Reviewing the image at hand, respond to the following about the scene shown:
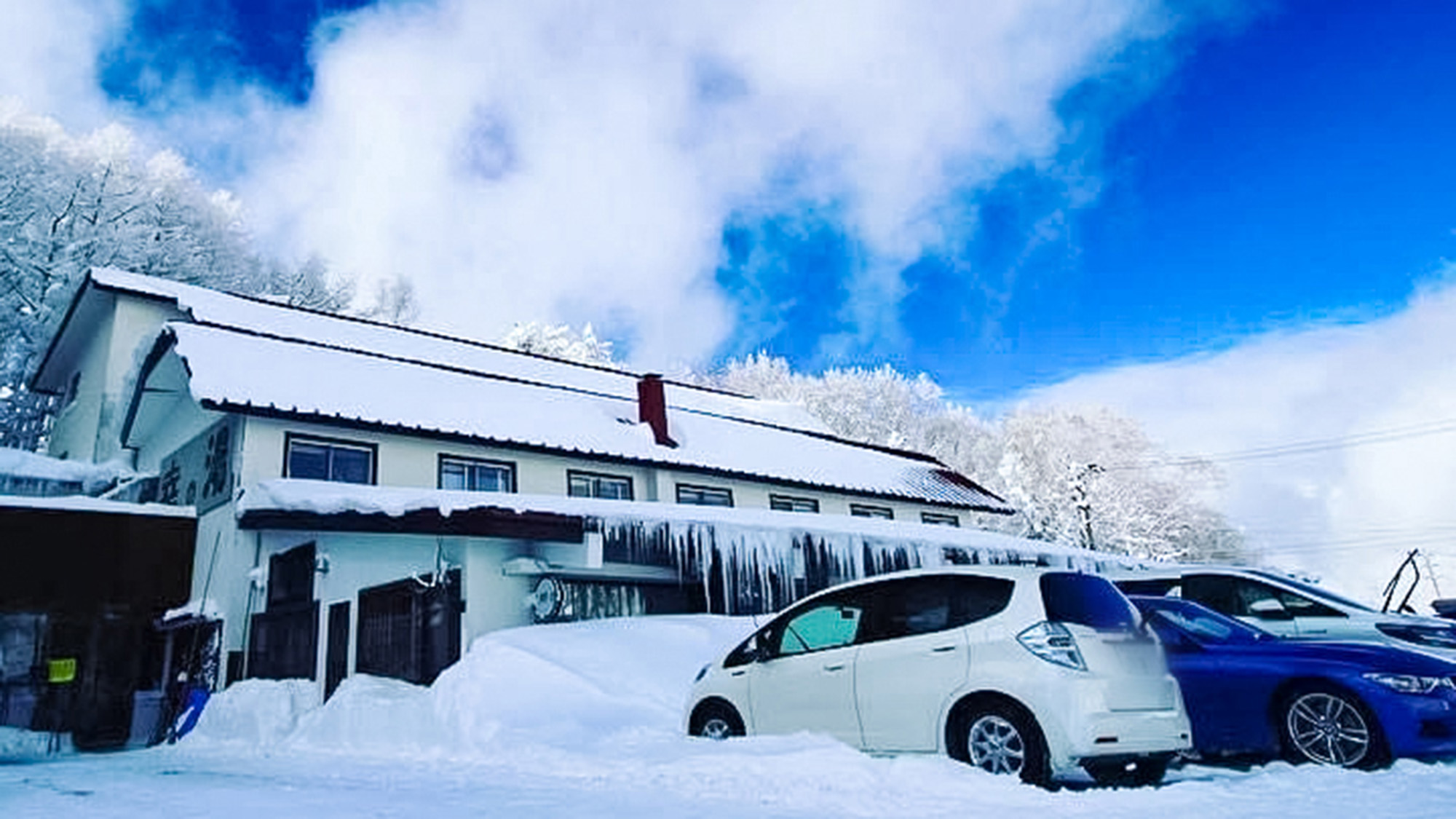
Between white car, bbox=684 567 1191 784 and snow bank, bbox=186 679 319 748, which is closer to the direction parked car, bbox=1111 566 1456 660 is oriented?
the white car

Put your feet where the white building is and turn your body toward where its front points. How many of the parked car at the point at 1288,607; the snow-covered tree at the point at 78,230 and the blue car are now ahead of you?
2

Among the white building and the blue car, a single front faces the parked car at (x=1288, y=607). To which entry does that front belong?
the white building

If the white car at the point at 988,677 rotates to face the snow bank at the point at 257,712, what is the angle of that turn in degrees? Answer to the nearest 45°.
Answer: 0° — it already faces it

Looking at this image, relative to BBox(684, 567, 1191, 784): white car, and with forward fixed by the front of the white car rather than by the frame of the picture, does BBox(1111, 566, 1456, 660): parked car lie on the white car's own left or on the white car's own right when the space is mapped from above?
on the white car's own right

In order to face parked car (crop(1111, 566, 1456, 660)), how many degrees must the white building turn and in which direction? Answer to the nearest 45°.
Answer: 0° — it already faces it

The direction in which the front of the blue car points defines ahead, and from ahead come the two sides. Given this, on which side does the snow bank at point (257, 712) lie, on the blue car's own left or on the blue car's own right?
on the blue car's own right

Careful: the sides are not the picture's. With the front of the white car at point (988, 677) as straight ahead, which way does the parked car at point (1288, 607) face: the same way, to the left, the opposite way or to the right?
the opposite way

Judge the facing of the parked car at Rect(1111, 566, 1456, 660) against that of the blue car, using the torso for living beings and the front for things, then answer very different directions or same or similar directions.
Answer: same or similar directions

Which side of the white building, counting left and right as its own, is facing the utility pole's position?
left

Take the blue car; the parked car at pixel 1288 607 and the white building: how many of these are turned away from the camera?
0

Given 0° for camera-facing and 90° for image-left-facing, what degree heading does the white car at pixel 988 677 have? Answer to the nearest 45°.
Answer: approximately 135°

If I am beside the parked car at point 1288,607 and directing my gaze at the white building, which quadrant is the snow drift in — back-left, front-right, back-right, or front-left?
front-left

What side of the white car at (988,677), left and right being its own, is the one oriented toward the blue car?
right

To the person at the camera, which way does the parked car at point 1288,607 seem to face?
facing the viewer and to the right of the viewer
